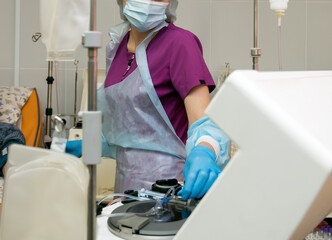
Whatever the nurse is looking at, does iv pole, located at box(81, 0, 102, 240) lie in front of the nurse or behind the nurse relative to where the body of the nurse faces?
in front

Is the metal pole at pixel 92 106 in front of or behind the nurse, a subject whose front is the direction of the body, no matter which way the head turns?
in front

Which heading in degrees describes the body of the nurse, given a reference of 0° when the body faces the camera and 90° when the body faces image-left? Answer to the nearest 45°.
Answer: approximately 45°

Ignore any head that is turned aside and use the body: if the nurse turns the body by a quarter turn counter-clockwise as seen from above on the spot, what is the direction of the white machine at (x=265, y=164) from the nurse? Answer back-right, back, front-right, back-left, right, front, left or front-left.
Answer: front-right

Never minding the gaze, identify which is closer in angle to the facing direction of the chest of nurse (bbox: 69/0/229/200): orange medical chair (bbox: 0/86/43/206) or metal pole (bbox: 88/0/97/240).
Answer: the metal pole
